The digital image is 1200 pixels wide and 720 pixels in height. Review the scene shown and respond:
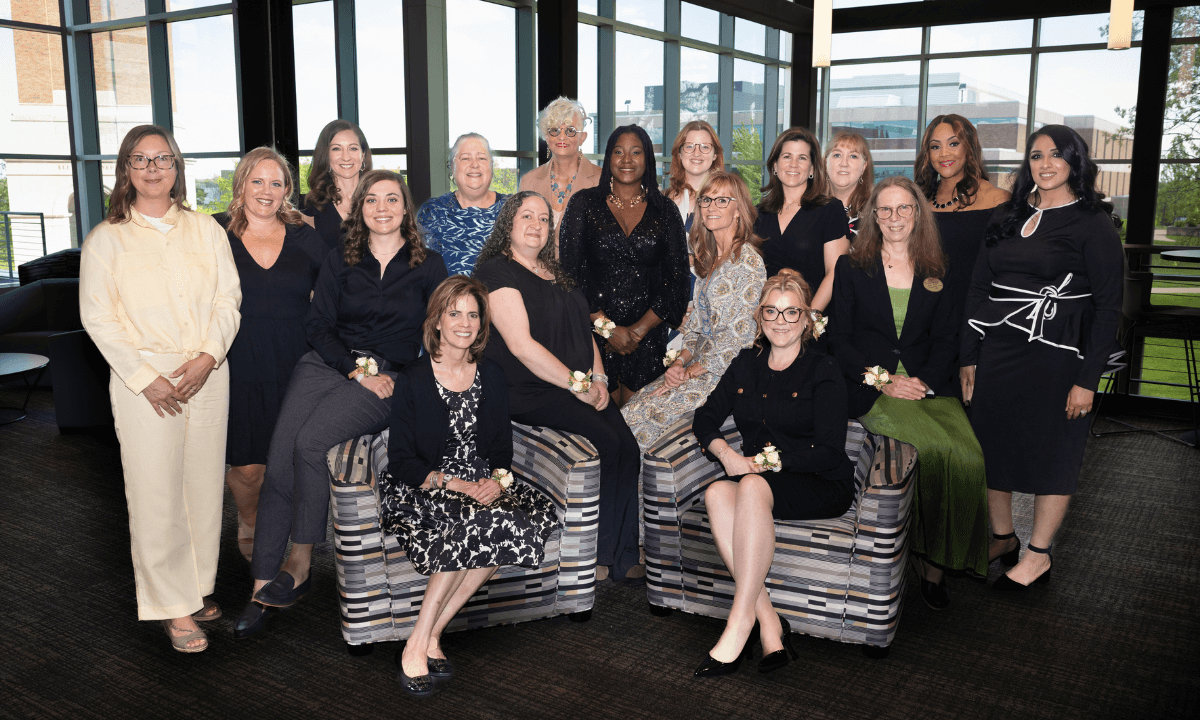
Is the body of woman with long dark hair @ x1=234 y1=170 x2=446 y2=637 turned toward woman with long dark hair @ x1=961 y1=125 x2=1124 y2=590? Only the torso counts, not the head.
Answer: no

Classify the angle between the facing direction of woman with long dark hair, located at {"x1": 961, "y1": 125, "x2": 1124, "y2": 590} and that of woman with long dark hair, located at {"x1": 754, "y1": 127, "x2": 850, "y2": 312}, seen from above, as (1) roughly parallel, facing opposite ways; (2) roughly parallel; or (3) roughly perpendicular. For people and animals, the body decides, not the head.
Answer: roughly parallel

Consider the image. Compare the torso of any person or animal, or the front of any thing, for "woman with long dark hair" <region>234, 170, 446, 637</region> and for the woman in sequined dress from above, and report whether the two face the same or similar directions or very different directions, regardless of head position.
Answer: same or similar directions

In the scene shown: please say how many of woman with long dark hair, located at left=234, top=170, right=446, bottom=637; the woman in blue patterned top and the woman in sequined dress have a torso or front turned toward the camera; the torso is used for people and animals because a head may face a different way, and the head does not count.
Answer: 3

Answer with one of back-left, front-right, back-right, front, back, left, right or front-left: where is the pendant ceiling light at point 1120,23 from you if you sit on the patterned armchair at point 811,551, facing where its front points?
back

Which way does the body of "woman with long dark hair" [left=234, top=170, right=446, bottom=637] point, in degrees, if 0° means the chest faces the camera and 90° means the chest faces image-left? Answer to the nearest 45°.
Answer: approximately 0°

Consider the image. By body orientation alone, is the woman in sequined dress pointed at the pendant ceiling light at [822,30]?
no

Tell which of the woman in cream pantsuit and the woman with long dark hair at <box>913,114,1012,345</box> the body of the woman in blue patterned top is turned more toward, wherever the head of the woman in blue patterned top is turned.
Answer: the woman in cream pantsuit

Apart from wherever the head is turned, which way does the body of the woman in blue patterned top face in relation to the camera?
toward the camera

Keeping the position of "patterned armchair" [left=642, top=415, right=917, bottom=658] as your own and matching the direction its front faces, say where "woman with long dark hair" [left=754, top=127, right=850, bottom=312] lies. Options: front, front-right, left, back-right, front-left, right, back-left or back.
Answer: back-right

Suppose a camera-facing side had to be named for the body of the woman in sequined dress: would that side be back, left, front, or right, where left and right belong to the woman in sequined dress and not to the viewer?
front

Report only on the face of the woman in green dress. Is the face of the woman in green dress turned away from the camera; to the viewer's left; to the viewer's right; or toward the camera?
toward the camera

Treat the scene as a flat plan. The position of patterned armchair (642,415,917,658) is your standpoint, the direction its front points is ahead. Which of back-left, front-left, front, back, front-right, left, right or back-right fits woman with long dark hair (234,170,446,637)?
front-right

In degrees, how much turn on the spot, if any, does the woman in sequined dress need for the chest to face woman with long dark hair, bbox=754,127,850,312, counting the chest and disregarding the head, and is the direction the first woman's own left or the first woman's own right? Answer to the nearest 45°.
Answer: approximately 90° to the first woman's own left
